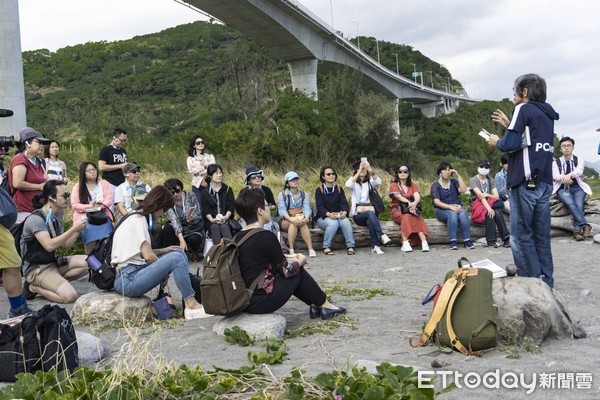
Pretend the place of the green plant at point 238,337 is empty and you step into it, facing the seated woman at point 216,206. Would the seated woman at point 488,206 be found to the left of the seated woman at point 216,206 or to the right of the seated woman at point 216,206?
right

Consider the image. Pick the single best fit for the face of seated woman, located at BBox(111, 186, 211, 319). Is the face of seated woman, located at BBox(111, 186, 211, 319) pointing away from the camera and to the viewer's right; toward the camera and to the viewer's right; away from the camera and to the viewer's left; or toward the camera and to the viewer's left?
away from the camera and to the viewer's right

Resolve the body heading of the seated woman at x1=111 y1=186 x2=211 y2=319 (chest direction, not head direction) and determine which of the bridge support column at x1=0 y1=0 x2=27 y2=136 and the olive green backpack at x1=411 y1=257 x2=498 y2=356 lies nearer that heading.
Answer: the olive green backpack

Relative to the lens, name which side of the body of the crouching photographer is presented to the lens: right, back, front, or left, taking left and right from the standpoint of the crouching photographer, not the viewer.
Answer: right

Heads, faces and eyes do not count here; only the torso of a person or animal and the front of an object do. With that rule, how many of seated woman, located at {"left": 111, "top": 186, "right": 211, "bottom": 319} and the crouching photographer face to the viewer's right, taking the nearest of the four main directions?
2

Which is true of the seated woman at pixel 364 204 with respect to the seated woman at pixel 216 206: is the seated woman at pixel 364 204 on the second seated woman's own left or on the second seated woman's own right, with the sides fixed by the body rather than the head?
on the second seated woman's own left

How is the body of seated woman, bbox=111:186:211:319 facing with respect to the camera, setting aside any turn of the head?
to the viewer's right

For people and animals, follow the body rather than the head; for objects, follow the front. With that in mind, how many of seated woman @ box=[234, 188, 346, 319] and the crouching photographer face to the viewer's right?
2

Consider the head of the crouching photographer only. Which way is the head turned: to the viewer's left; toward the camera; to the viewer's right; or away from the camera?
to the viewer's right

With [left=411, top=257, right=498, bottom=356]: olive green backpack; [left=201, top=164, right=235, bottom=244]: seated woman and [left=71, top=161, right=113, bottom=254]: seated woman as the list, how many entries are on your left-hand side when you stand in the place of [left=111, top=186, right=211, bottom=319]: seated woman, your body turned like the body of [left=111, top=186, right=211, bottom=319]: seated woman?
2

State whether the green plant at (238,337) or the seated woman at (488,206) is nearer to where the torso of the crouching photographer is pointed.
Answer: the seated woman

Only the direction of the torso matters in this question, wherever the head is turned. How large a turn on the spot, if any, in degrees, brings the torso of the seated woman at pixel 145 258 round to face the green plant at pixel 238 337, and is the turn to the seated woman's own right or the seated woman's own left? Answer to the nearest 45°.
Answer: approximately 45° to the seated woman's own right

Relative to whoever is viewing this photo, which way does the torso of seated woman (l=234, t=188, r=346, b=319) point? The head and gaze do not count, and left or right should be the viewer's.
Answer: facing to the right of the viewer

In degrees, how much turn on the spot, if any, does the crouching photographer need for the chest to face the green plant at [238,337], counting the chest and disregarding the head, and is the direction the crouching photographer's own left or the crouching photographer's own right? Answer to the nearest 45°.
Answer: approximately 45° to the crouching photographer's own right
